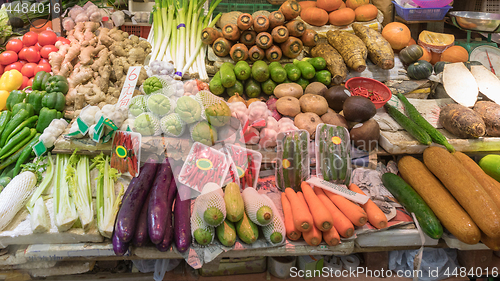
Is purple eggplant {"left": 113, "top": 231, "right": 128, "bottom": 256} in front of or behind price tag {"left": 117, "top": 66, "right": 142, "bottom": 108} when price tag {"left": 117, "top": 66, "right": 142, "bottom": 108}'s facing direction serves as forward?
in front

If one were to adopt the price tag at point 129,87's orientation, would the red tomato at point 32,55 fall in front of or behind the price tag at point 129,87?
behind

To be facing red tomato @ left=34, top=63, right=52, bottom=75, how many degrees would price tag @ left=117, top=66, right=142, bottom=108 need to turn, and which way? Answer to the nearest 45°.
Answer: approximately 135° to its right

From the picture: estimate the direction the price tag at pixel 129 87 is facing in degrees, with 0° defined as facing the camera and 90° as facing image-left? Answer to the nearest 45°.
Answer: approximately 0°

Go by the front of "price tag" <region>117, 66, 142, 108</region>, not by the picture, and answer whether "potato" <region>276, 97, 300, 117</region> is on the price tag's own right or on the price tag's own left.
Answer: on the price tag's own left

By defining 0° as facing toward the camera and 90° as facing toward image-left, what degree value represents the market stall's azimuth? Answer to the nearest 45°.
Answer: approximately 0°

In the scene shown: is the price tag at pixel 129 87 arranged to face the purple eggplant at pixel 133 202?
yes

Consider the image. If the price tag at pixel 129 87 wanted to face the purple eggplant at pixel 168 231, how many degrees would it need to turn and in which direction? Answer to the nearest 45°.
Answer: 0° — it already faces it
